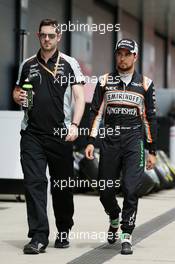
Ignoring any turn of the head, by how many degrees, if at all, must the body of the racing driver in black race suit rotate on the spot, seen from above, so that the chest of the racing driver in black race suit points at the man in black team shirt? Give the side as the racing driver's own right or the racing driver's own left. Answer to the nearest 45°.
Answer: approximately 90° to the racing driver's own right

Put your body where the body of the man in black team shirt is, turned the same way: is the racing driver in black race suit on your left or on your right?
on your left

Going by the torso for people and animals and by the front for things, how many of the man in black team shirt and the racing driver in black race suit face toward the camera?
2

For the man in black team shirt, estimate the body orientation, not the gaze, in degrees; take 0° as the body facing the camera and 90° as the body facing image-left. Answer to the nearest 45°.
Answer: approximately 0°
